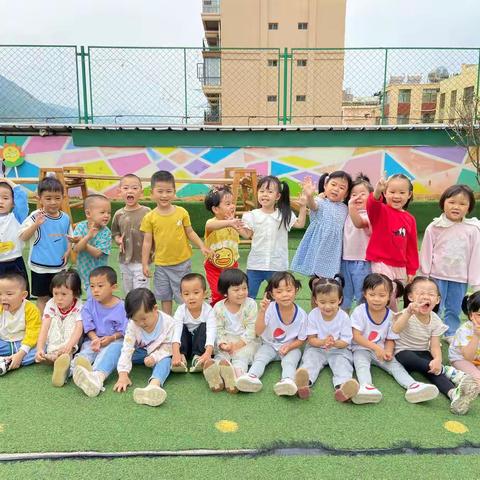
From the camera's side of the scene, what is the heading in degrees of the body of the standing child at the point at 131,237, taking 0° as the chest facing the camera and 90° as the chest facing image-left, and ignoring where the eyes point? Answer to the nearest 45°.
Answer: approximately 0°

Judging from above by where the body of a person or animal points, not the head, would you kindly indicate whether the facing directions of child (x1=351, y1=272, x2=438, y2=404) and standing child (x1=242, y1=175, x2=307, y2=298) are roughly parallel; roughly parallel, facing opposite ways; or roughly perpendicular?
roughly parallel

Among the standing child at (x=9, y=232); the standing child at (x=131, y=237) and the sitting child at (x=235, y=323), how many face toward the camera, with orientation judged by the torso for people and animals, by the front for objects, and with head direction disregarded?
3

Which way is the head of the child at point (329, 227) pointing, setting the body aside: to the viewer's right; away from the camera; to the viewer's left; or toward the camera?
toward the camera

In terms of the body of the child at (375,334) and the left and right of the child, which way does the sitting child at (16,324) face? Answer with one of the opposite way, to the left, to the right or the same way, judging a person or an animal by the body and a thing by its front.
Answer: the same way

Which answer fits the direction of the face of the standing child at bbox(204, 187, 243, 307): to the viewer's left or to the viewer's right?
to the viewer's right

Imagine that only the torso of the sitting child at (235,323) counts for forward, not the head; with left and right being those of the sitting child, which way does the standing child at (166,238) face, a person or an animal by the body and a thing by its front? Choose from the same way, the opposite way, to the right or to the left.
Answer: the same way

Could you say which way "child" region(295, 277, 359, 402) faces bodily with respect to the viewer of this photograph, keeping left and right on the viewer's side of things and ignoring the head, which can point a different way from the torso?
facing the viewer

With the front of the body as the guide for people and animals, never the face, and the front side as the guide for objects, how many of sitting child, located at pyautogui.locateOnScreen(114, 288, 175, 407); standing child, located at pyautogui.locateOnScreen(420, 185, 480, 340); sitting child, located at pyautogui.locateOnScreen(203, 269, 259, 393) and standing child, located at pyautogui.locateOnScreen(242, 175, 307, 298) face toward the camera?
4

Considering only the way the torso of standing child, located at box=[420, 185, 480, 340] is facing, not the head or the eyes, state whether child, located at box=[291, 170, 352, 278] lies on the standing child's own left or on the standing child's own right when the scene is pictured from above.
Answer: on the standing child's own right

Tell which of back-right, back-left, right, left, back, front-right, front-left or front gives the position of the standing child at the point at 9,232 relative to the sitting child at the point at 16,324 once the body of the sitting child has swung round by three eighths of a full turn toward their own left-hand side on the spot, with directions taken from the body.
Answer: left

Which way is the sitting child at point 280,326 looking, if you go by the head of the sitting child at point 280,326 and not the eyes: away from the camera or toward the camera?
toward the camera

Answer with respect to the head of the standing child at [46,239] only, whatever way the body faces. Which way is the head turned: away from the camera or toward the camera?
toward the camera

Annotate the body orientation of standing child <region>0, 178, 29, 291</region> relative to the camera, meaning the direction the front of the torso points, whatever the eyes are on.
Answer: toward the camera

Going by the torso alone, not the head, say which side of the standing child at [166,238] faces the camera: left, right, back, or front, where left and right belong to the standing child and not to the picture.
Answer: front

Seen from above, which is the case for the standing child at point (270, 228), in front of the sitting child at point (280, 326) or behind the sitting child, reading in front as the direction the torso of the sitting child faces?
behind

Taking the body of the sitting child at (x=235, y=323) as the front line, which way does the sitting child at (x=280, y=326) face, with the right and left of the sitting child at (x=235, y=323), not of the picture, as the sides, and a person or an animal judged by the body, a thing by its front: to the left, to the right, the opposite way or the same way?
the same way

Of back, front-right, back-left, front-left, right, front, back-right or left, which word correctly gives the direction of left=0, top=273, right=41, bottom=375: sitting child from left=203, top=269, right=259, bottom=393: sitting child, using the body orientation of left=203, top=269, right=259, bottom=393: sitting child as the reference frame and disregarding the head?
right
